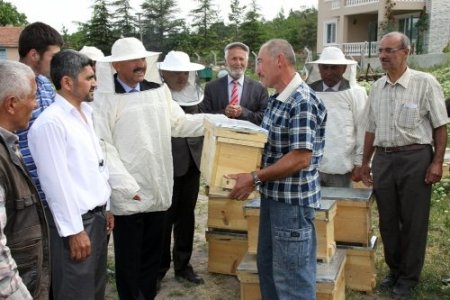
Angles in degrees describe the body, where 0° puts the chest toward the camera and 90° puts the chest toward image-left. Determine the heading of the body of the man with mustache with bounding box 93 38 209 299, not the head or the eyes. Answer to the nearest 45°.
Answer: approximately 315°

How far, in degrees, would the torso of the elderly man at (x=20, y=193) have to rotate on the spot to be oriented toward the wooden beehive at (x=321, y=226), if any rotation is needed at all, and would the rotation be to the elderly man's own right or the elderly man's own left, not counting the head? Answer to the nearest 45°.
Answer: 0° — they already face it

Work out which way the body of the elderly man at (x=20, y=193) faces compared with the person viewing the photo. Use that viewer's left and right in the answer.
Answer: facing to the right of the viewer

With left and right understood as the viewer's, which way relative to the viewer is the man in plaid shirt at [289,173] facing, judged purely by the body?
facing to the left of the viewer

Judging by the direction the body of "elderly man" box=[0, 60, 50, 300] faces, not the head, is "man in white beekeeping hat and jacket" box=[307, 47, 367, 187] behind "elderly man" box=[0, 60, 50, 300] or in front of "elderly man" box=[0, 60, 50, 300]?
in front

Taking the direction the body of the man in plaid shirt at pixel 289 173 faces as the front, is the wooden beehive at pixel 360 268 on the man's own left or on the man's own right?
on the man's own right

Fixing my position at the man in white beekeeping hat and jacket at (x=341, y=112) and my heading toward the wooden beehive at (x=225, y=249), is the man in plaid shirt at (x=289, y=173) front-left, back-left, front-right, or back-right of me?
front-left

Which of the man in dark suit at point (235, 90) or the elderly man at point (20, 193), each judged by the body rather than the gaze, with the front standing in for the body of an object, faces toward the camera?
the man in dark suit

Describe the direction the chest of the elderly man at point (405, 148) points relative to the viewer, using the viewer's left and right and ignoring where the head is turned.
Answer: facing the viewer and to the left of the viewer

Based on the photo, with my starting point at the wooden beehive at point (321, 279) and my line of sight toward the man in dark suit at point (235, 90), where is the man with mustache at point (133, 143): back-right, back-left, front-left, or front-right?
front-left

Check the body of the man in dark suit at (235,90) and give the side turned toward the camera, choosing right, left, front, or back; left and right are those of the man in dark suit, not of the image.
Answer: front

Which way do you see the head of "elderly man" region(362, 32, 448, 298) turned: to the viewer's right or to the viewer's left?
to the viewer's left

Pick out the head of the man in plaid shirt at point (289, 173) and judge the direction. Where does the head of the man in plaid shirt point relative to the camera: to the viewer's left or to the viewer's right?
to the viewer's left

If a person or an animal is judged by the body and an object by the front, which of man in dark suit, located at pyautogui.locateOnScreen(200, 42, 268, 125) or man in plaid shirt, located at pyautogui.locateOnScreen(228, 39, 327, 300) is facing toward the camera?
the man in dark suit

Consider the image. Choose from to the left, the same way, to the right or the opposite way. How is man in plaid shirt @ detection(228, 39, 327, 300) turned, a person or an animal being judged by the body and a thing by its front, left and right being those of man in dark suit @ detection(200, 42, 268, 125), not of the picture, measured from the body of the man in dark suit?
to the right

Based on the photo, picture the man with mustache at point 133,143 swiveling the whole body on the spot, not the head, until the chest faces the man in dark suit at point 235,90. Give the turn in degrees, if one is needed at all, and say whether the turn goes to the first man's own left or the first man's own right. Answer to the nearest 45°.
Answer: approximately 90° to the first man's own left
